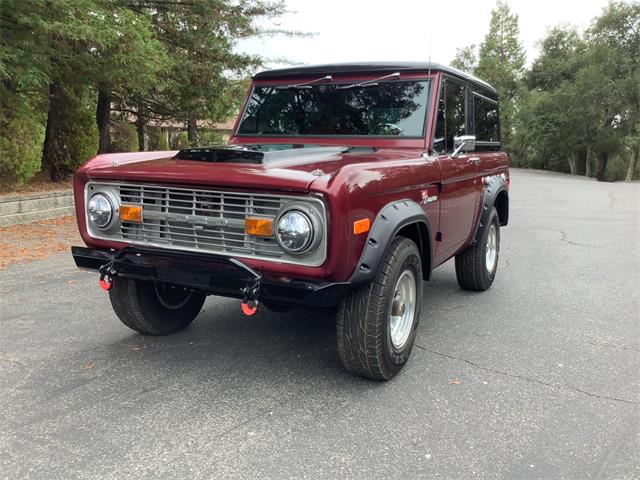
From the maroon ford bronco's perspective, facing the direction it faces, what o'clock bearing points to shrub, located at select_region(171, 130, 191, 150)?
The shrub is roughly at 4 o'clock from the maroon ford bronco.

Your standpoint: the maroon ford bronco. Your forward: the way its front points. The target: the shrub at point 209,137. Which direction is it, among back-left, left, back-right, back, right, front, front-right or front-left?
back-right

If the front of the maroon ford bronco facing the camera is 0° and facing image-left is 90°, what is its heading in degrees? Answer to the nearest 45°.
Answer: approximately 45°

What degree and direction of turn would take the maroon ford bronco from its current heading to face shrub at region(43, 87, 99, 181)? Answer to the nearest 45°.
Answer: approximately 90° to its right

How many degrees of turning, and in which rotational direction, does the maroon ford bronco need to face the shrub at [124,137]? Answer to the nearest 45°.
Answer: approximately 135° to its right

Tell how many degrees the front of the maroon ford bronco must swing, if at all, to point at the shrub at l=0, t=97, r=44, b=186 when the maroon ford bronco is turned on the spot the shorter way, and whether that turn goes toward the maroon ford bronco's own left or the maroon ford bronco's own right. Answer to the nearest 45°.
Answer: approximately 90° to the maroon ford bronco's own right
